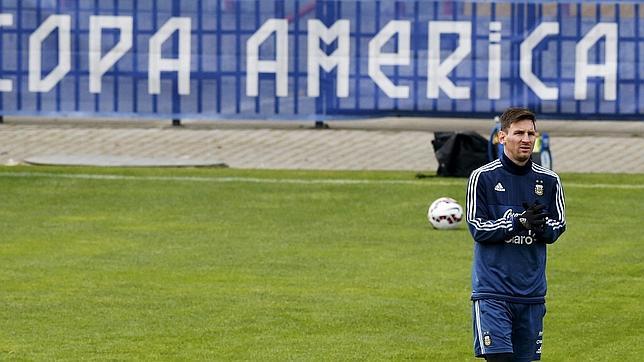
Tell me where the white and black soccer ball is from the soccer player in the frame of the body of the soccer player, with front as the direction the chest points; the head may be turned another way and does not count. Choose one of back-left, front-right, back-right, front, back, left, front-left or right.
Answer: back-left

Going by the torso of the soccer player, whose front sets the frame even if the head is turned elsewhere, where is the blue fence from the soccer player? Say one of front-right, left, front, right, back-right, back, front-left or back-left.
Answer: back-left

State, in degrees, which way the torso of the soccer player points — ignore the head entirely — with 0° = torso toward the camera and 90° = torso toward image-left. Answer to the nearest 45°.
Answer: approximately 315°

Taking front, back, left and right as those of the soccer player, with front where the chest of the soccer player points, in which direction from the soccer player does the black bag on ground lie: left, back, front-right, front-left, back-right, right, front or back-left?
back-left
